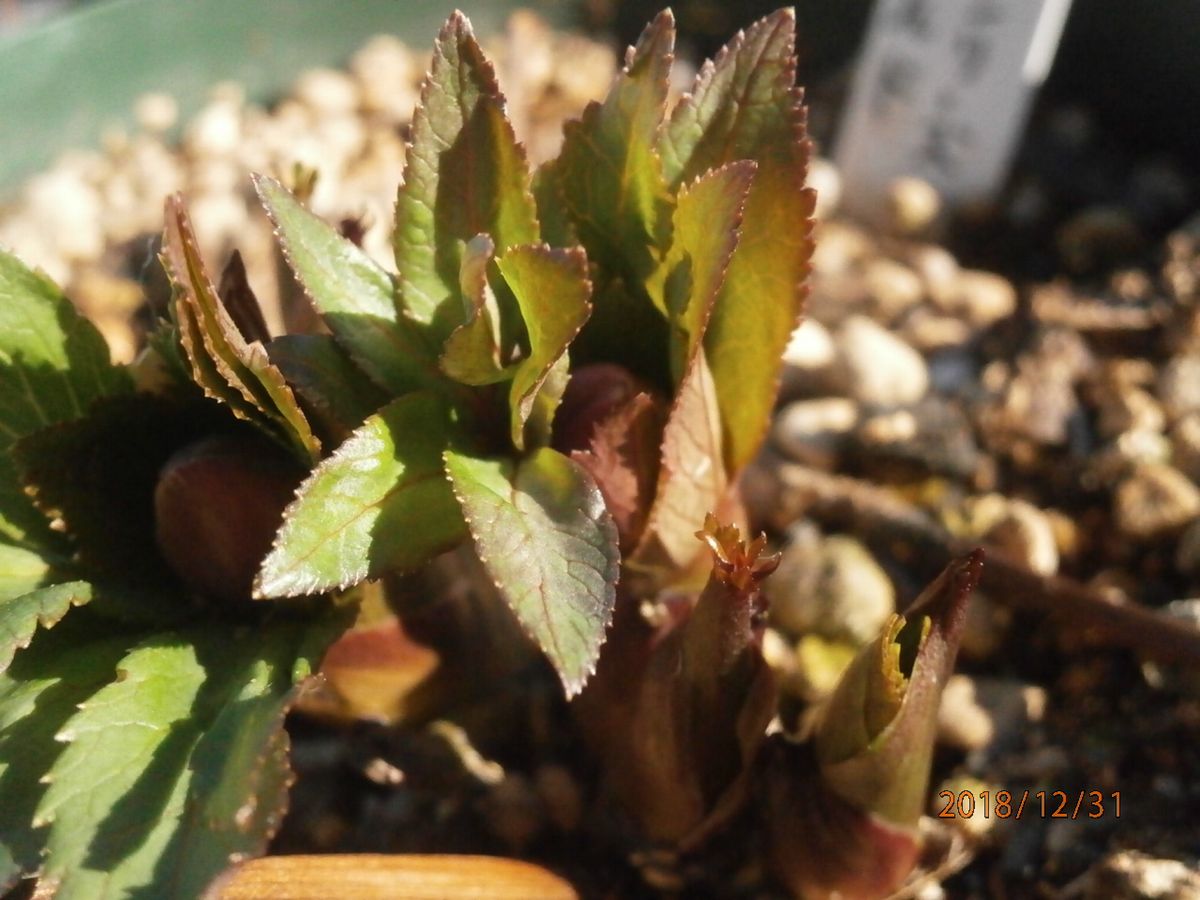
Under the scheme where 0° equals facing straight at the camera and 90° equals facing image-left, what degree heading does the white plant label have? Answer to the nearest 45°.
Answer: approximately 0°

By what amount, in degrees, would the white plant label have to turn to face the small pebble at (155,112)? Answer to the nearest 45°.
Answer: approximately 90° to its right

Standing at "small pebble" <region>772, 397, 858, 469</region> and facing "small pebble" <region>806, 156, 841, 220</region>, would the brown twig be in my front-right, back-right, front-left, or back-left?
back-right
